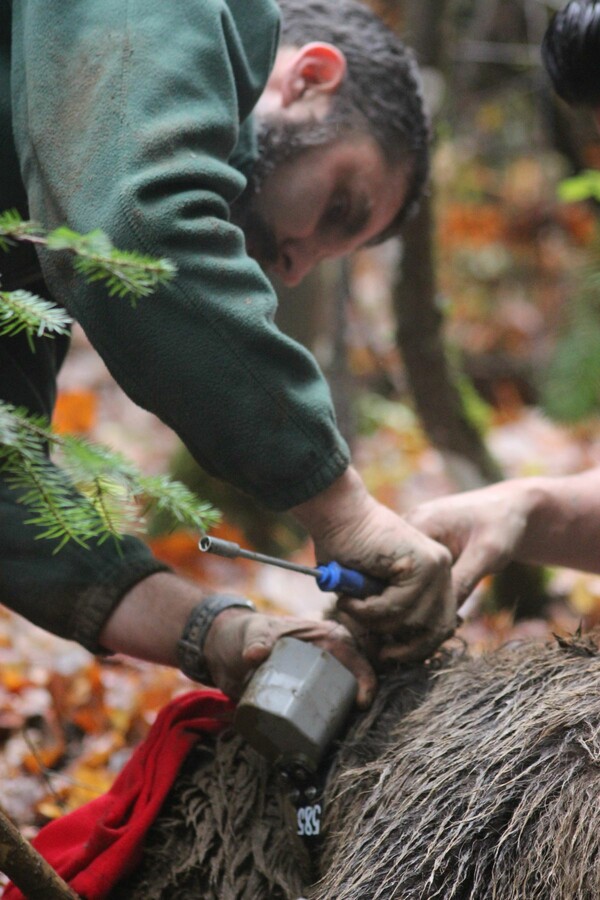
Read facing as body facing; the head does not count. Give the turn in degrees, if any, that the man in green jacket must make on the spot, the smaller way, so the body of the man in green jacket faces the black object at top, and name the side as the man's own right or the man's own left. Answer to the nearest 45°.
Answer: approximately 45° to the man's own left

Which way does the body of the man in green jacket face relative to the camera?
to the viewer's right

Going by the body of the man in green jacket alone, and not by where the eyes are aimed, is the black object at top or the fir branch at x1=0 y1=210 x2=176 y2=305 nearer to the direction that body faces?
the black object at top

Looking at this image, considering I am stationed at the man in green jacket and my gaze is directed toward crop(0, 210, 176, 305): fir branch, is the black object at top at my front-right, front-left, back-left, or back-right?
back-left
